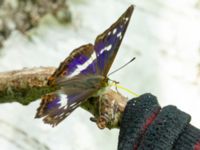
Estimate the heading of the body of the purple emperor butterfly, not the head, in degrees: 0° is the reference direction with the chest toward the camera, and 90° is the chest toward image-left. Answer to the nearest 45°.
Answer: approximately 270°
